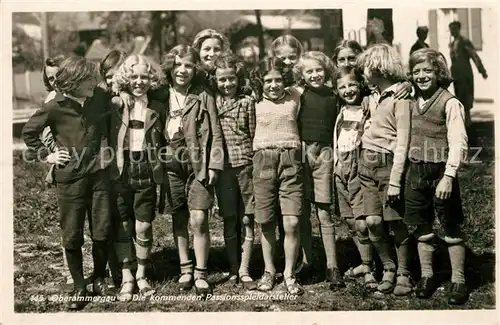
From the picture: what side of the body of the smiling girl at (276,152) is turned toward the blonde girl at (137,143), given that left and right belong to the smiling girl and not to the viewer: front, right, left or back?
right

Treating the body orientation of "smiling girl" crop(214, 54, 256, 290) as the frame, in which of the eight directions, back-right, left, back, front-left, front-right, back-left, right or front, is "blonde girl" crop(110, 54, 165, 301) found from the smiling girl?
right

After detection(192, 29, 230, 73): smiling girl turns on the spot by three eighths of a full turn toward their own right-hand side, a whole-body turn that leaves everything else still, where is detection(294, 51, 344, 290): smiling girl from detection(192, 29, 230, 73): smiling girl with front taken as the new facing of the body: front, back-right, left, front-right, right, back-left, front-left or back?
back-right
